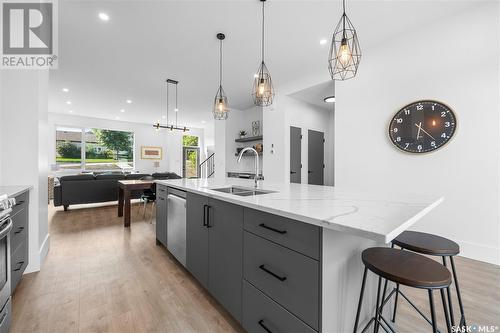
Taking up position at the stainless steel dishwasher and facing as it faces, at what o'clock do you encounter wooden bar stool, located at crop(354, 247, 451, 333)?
The wooden bar stool is roughly at 8 o'clock from the stainless steel dishwasher.

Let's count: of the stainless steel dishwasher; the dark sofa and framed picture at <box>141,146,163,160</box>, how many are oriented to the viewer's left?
1

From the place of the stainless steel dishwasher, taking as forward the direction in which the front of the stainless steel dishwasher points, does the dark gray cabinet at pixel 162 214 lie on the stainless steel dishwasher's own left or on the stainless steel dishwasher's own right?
on the stainless steel dishwasher's own right

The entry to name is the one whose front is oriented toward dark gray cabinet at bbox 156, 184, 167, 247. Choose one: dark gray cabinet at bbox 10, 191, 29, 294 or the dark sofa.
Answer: dark gray cabinet at bbox 10, 191, 29, 294

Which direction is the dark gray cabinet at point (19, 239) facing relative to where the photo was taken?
to the viewer's right

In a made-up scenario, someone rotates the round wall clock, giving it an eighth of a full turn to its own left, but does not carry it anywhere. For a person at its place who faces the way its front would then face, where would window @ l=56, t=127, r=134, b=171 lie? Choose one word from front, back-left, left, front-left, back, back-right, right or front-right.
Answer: right

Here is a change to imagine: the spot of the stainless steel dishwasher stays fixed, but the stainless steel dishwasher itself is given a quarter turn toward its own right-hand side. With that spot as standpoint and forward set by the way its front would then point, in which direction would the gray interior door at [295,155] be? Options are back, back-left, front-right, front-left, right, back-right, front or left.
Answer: front-right

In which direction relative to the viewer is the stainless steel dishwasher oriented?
to the viewer's left

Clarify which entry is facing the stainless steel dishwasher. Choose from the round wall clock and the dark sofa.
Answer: the round wall clock

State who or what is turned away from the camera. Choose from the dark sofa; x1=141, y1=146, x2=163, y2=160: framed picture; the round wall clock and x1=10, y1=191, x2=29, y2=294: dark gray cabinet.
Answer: the dark sofa

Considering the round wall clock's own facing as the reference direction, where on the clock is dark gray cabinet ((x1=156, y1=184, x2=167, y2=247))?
The dark gray cabinet is roughly at 12 o'clock from the round wall clock.

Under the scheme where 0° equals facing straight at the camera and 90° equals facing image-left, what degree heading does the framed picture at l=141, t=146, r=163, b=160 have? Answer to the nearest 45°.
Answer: approximately 0°

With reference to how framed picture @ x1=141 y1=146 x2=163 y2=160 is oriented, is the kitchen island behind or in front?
in front

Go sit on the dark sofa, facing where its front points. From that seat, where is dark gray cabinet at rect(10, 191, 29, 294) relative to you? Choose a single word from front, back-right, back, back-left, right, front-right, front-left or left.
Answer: back

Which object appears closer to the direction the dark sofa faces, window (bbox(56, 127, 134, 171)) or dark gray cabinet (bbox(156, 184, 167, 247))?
the window
